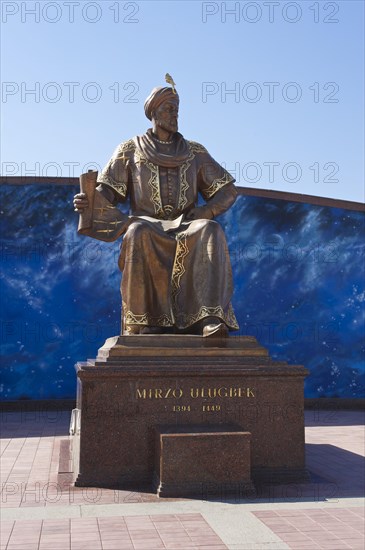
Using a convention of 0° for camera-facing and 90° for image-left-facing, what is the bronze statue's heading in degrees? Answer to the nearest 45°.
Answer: approximately 0°
